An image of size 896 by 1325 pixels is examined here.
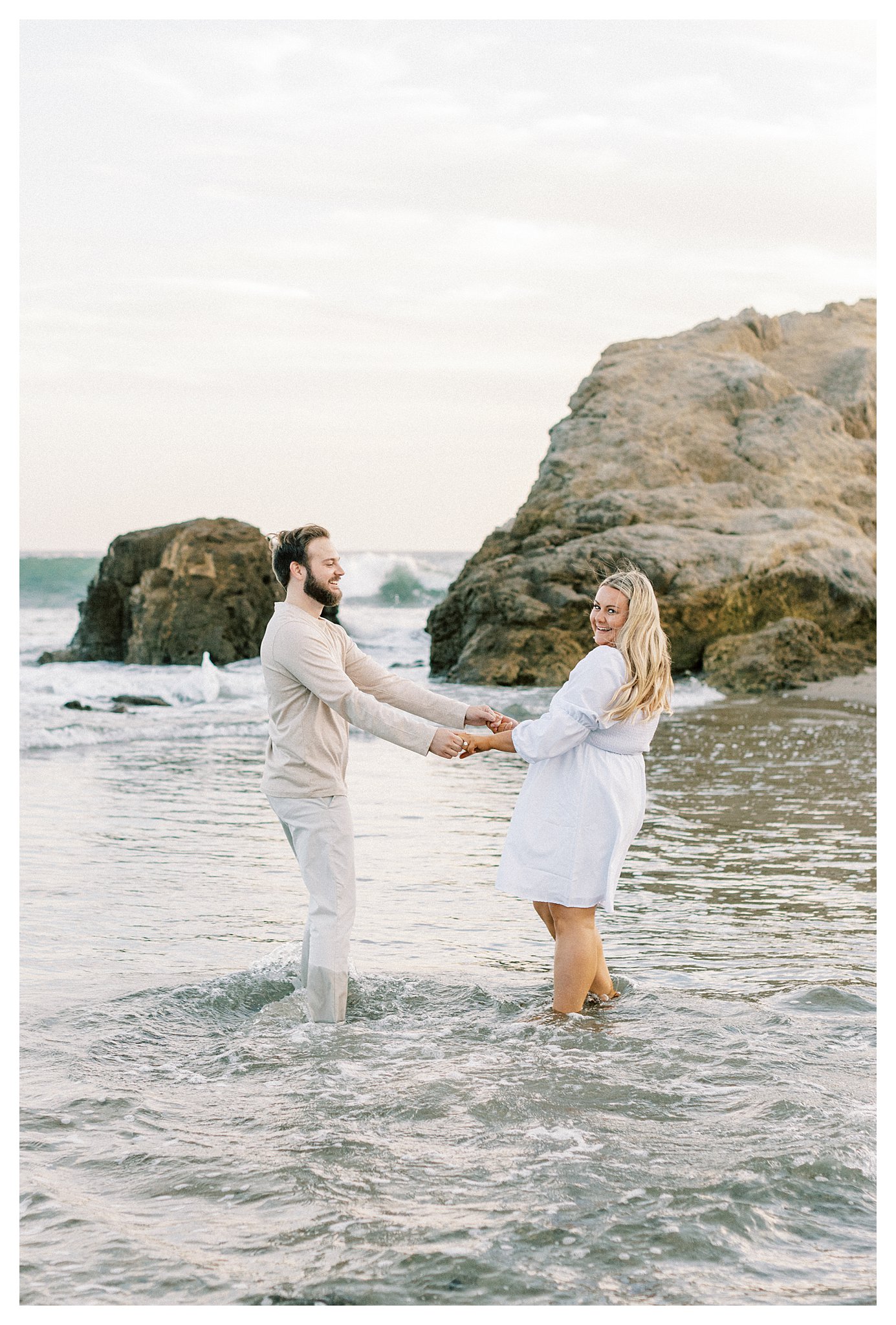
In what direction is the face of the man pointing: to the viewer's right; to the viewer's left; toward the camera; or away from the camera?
to the viewer's right

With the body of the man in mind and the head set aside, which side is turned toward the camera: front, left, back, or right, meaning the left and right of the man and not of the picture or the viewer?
right

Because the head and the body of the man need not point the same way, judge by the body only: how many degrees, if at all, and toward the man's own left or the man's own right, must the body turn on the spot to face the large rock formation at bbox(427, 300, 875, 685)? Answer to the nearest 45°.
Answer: approximately 90° to the man's own left

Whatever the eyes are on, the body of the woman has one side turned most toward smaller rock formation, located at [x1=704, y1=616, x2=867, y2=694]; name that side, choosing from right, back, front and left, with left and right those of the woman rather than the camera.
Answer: right

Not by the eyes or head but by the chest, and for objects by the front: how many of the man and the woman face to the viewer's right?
1

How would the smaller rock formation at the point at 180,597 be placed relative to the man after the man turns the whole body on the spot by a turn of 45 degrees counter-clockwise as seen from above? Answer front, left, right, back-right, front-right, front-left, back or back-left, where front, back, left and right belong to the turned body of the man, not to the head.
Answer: front-left

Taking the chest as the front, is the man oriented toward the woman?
yes
